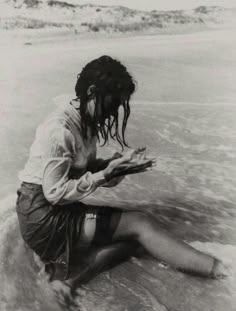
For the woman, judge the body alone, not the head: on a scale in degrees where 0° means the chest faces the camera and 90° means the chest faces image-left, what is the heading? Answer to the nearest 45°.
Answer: approximately 270°

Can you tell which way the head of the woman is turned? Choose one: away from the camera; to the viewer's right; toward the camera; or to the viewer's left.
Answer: to the viewer's right
